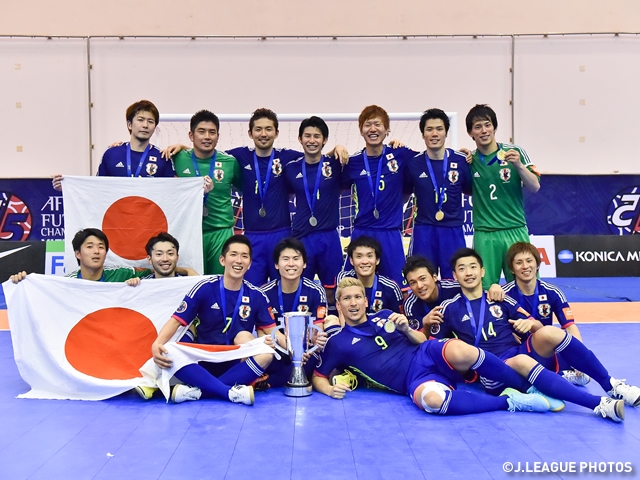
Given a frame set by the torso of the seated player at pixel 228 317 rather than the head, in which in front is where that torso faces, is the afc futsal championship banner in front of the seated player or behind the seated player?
behind

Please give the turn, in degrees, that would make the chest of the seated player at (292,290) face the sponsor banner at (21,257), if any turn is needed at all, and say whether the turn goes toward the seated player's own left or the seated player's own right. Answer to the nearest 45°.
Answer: approximately 135° to the seated player's own right

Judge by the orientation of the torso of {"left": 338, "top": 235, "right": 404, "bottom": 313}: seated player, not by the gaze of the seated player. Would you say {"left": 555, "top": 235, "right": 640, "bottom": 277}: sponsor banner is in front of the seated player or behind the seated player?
behind

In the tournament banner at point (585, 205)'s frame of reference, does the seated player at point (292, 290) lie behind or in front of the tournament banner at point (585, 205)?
in front

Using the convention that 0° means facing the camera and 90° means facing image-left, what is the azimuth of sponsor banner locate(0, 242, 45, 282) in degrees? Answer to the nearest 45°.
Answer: approximately 0°

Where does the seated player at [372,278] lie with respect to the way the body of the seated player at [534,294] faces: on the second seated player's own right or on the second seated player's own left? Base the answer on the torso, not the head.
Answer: on the second seated player's own right

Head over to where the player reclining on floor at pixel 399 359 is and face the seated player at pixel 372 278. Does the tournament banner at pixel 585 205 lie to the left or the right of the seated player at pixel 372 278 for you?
right

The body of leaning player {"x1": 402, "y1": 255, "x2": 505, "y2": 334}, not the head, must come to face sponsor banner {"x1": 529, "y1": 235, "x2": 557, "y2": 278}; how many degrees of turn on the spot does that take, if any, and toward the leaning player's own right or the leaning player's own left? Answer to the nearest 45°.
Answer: approximately 180°
